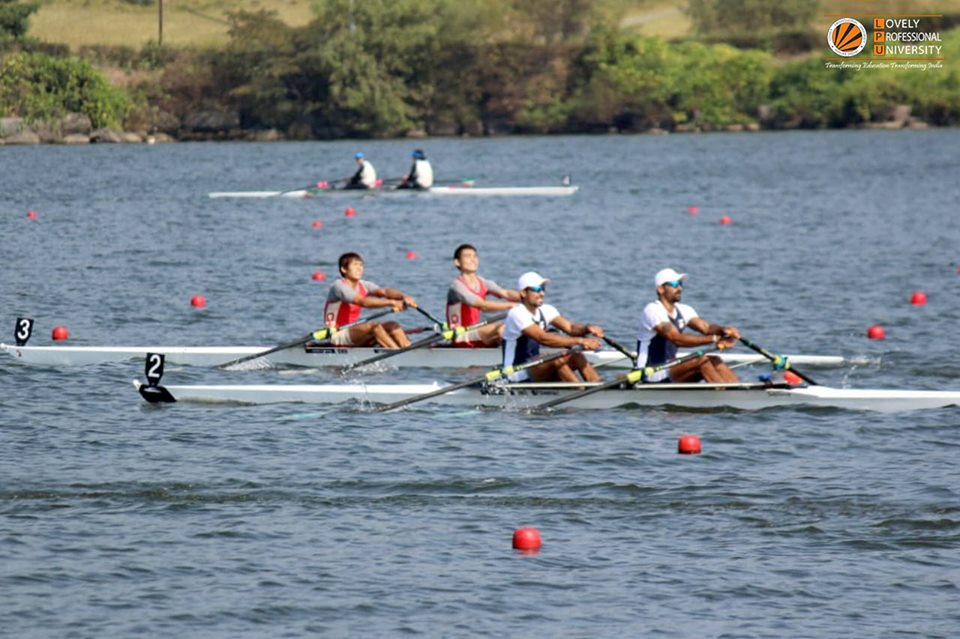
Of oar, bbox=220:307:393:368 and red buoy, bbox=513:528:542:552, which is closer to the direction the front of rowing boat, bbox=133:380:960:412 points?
the oar

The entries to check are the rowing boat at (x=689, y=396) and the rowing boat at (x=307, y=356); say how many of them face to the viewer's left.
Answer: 2

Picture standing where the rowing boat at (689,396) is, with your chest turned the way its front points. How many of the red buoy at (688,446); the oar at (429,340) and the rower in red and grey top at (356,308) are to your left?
1

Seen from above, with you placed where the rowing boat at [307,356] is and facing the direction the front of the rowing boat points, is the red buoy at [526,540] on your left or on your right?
on your left

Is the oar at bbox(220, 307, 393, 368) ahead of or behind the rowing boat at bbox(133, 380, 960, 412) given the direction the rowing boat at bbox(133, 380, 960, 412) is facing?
ahead

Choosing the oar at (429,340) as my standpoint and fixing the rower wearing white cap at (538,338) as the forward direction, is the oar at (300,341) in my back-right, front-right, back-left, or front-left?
back-right

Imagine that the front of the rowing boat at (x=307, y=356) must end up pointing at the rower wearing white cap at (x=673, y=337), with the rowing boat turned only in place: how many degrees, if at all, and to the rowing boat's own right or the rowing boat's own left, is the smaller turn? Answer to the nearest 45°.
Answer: approximately 135° to the rowing boat's own left

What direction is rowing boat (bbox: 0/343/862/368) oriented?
to the viewer's left
